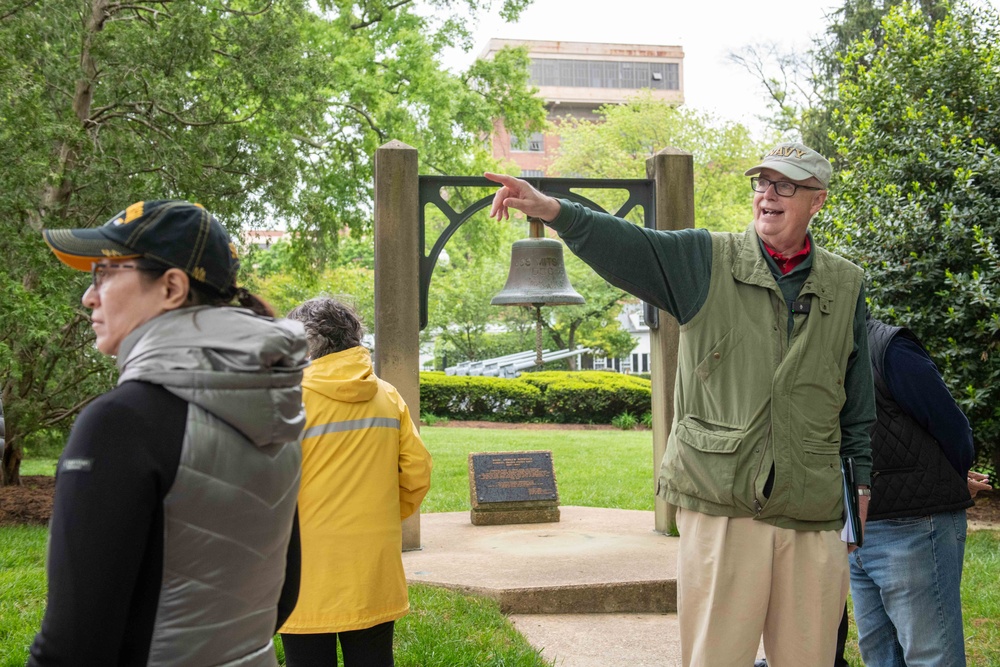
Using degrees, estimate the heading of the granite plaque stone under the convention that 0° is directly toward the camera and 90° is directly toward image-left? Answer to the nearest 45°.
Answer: approximately 0°

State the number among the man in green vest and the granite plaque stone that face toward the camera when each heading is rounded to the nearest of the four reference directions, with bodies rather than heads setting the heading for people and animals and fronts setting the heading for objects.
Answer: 2

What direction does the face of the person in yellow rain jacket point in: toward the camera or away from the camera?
away from the camera

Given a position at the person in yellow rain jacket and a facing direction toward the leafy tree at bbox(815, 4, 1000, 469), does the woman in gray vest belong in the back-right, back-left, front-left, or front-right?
back-right

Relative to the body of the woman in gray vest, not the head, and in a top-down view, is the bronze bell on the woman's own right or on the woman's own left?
on the woman's own right

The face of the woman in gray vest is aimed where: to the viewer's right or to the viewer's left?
to the viewer's left

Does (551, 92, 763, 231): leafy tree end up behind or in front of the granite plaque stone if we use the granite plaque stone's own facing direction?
behind

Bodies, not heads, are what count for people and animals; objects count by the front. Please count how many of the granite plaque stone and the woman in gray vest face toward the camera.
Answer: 1

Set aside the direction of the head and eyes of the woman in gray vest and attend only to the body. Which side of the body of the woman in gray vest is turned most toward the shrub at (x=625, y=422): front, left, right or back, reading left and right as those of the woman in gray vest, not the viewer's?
right

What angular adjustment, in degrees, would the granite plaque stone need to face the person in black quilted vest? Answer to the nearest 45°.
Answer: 0° — it already faces them

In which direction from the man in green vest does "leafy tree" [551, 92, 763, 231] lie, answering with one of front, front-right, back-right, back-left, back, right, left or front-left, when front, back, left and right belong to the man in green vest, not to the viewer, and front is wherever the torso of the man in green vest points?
back

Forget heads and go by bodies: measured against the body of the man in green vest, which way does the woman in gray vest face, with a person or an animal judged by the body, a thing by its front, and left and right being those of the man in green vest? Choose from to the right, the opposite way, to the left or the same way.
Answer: to the right

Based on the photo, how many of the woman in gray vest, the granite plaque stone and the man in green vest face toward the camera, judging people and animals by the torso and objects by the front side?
2
